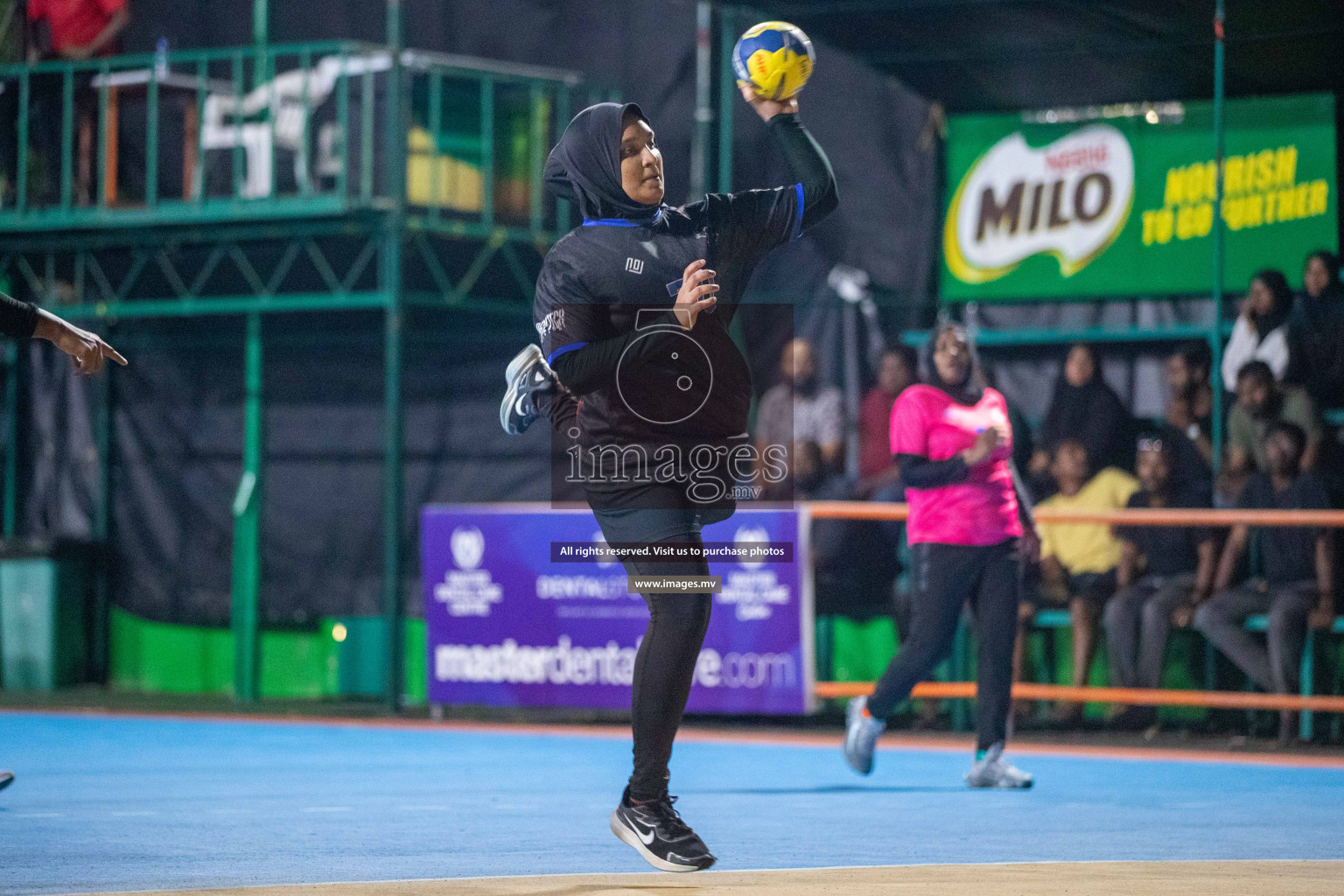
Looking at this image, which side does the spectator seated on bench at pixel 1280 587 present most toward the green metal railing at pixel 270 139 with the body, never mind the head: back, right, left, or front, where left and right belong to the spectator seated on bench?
right

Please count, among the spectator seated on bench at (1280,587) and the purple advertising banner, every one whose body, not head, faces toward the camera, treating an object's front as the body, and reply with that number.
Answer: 2

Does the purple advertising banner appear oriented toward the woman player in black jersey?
yes

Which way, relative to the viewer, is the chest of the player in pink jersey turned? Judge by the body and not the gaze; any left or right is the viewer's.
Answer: facing the viewer and to the right of the viewer

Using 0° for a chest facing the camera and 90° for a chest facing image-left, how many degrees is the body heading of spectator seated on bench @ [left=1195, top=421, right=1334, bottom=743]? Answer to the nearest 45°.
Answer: approximately 0°

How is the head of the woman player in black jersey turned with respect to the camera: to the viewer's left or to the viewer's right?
to the viewer's right
